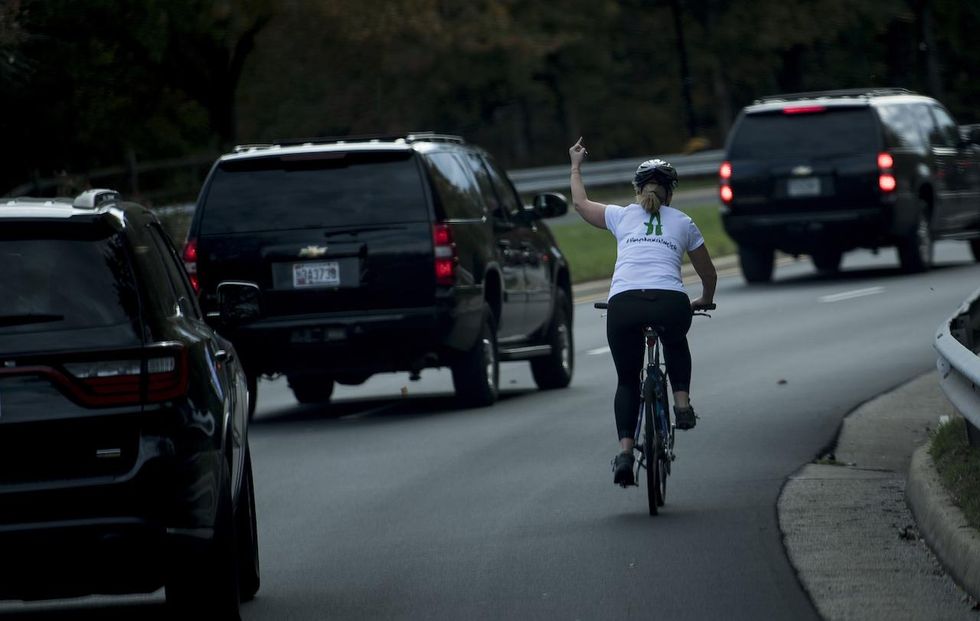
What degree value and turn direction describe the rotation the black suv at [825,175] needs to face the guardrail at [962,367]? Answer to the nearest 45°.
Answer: approximately 135° to its right

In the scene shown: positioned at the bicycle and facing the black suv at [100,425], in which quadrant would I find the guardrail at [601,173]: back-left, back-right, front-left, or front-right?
back-right

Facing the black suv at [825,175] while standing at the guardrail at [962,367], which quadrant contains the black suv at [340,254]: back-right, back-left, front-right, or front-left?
front-left

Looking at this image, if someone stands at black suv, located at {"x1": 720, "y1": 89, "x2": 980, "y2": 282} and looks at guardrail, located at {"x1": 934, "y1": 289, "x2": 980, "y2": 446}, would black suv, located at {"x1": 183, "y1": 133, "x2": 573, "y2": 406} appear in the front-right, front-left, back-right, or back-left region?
front-right

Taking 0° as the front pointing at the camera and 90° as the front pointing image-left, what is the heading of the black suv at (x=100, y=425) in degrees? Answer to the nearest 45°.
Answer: approximately 180°

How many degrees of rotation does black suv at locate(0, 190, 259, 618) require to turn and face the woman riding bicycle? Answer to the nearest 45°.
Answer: approximately 45° to its right

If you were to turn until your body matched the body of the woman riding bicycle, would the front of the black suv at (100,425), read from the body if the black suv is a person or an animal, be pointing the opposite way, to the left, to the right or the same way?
the same way

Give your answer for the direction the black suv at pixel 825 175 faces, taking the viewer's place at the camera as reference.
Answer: facing away from the viewer and to the right of the viewer

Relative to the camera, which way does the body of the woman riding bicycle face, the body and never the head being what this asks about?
away from the camera

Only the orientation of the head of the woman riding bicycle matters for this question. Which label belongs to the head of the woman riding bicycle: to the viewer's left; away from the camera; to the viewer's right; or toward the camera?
away from the camera

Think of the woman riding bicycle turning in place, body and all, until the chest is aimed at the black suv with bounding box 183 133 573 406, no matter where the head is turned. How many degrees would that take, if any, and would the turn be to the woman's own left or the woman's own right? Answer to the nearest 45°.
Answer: approximately 45° to the woman's own left

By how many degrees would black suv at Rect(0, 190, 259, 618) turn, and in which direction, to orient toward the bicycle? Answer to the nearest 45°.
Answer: approximately 45° to its right

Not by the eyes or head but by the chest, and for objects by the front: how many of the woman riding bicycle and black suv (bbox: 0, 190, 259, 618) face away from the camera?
2
